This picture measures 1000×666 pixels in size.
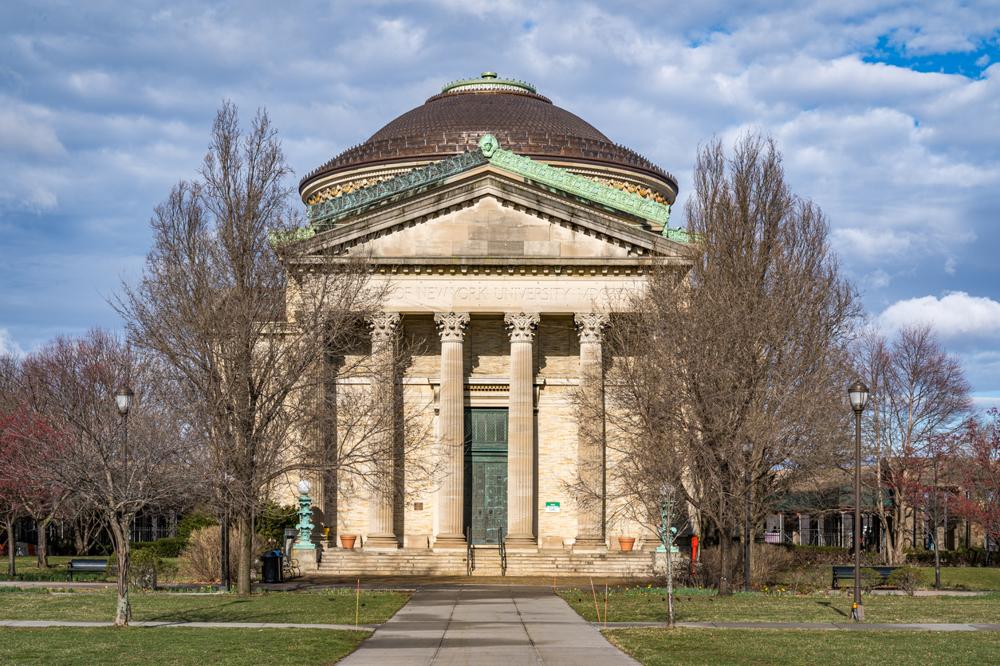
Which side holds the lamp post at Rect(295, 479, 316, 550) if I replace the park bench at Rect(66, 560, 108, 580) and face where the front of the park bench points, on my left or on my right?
on my left

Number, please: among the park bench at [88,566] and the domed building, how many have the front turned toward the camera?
2

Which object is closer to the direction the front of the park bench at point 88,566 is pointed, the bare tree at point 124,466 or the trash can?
the bare tree

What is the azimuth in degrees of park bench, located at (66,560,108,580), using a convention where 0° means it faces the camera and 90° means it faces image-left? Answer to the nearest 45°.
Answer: approximately 0°

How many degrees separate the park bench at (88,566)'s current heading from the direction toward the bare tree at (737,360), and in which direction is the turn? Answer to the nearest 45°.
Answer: approximately 45° to its left

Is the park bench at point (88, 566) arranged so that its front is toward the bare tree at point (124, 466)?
yes
